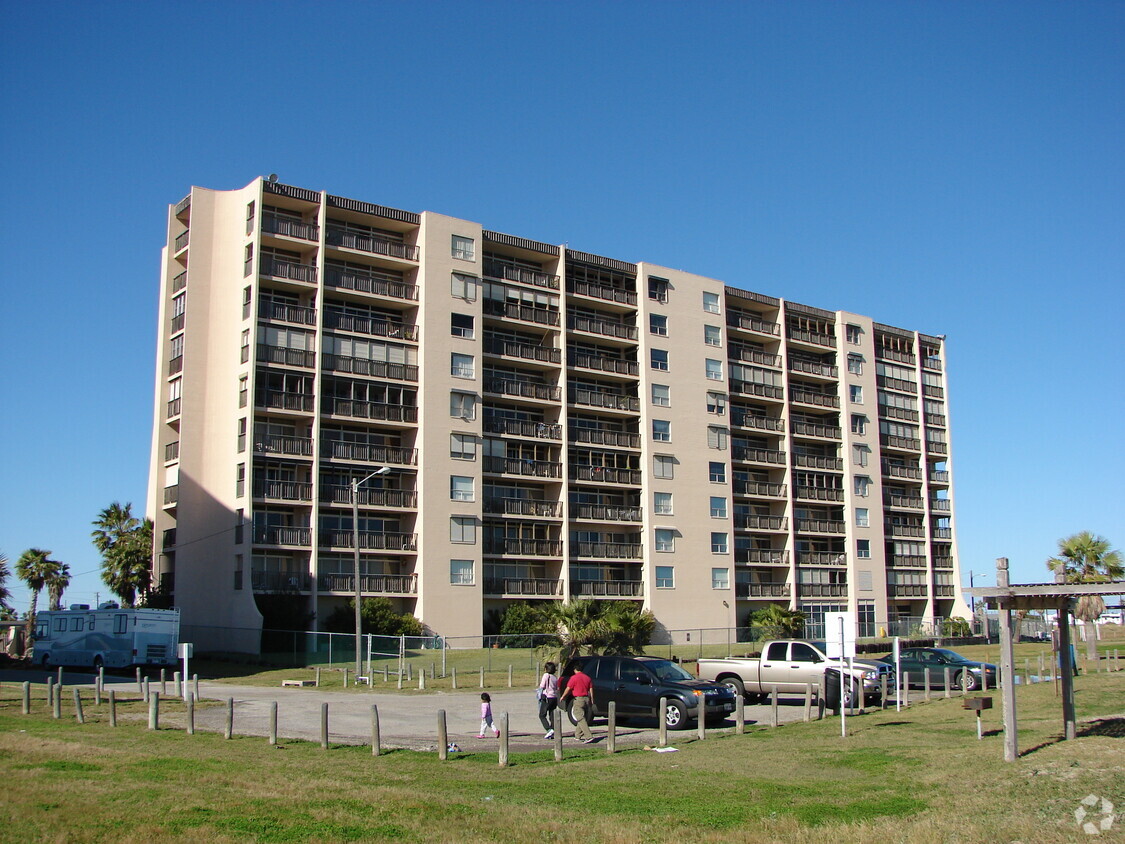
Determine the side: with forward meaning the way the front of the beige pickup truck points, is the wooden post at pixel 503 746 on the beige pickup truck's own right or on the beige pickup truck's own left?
on the beige pickup truck's own right

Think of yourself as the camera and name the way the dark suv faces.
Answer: facing the viewer and to the right of the viewer

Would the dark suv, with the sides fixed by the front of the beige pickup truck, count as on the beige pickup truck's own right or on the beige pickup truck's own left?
on the beige pickup truck's own right

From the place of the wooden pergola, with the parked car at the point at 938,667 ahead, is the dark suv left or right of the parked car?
left

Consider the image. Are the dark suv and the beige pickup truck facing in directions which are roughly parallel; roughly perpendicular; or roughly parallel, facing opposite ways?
roughly parallel

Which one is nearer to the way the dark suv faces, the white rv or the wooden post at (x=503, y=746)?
the wooden post

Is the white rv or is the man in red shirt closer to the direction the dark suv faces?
the man in red shirt

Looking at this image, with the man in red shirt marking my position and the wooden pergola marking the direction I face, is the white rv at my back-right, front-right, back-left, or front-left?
back-left

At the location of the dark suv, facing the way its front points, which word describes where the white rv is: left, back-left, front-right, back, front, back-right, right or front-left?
back

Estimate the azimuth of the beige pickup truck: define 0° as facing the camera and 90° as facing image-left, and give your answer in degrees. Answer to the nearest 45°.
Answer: approximately 315°
